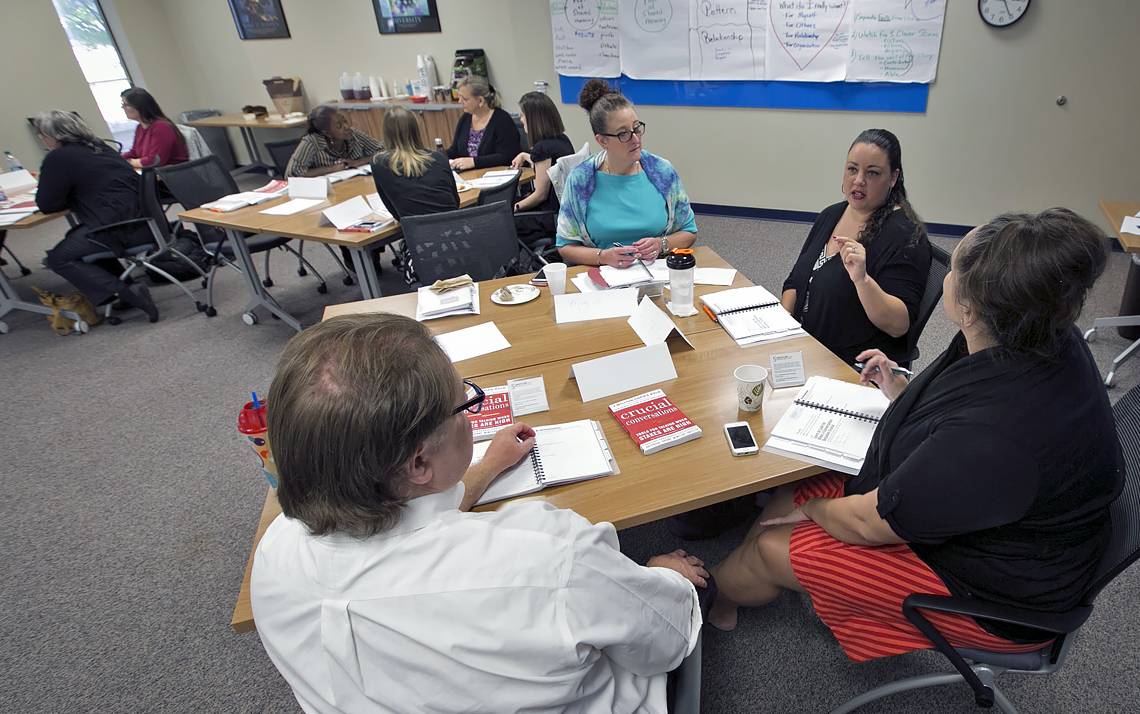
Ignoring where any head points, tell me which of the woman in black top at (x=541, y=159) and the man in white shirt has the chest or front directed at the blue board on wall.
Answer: the man in white shirt

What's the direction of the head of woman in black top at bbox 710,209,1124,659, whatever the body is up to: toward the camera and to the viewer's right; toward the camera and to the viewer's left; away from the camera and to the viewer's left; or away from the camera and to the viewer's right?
away from the camera and to the viewer's left

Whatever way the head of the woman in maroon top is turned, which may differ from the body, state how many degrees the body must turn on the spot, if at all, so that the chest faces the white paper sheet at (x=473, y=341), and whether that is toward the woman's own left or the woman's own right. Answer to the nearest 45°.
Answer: approximately 90° to the woman's own left

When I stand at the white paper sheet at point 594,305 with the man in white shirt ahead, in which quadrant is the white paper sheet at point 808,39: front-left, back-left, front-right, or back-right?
back-left

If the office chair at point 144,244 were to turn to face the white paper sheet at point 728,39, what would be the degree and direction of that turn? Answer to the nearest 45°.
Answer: approximately 180°

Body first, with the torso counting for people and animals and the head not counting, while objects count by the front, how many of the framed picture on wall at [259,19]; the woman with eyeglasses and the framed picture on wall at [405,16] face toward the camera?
3

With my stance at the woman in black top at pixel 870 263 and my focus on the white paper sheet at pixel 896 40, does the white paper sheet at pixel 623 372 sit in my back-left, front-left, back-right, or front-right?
back-left

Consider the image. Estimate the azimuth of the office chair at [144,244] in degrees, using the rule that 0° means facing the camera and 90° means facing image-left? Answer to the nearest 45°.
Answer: approximately 90°

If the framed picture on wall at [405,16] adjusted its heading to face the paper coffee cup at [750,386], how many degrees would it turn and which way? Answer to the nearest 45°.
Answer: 0° — it already faces it

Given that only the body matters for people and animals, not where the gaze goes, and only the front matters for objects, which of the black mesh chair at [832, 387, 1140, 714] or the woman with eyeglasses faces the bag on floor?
the black mesh chair

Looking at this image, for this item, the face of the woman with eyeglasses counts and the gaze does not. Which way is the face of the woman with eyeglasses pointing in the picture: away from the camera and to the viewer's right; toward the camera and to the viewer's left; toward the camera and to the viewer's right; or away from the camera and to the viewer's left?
toward the camera and to the viewer's right

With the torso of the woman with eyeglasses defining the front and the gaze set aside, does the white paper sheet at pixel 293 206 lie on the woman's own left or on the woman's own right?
on the woman's own right

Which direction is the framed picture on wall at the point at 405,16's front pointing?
toward the camera

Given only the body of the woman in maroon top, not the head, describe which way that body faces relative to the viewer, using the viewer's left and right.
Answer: facing to the left of the viewer

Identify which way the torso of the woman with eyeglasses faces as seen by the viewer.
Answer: toward the camera

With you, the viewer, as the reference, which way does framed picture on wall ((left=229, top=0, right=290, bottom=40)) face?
facing the viewer

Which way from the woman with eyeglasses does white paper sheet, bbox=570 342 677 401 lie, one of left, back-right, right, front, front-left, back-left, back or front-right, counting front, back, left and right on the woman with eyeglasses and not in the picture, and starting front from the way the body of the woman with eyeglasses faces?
front

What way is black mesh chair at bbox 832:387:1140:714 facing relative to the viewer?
to the viewer's left
